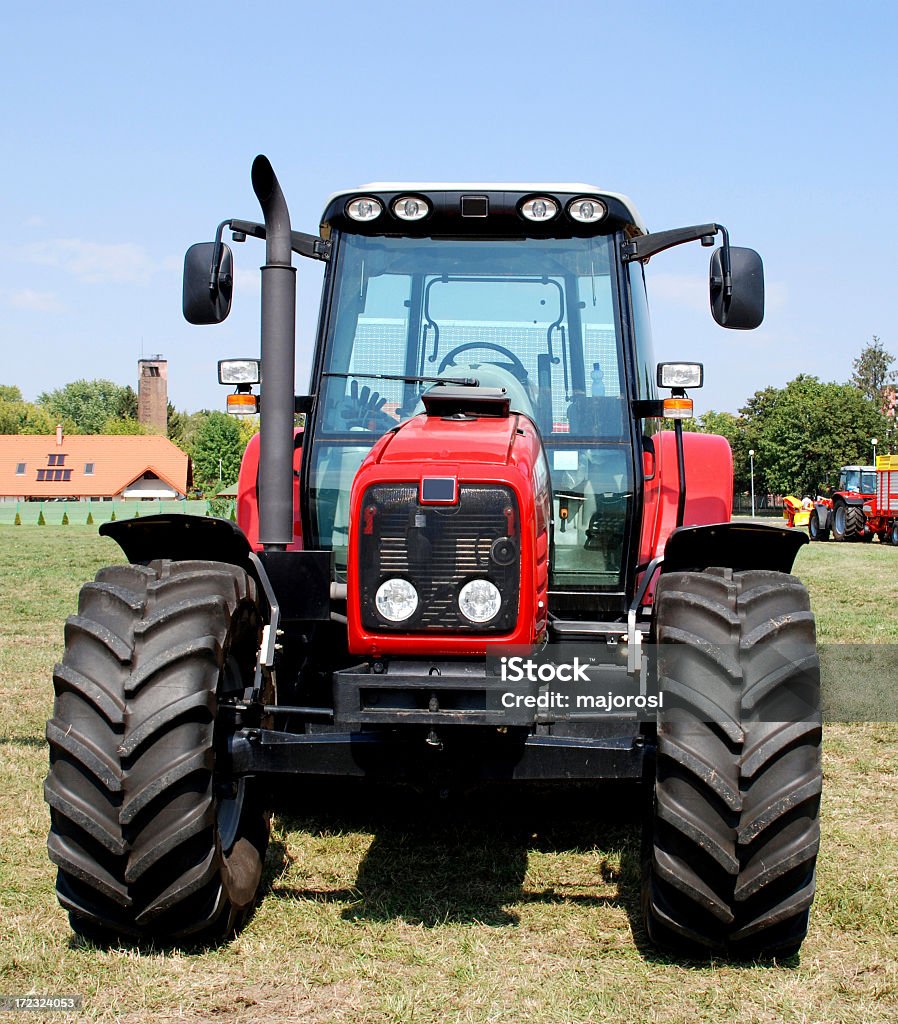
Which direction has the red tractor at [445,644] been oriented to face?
toward the camera

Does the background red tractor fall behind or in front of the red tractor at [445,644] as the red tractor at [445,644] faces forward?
behind
